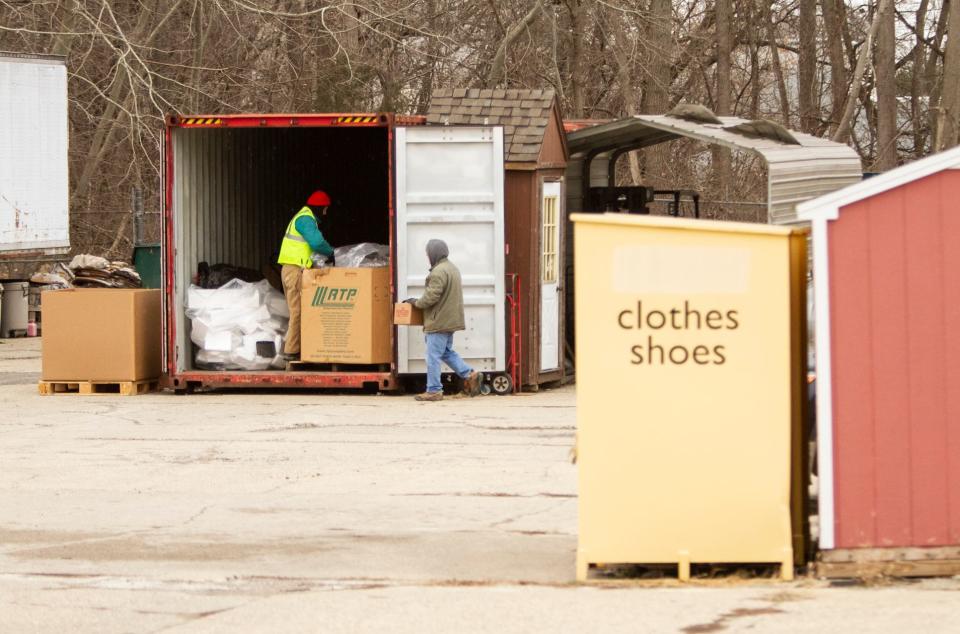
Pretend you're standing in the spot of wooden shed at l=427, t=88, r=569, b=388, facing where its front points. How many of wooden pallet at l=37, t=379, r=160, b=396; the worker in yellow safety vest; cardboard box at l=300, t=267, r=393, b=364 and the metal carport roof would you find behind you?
3

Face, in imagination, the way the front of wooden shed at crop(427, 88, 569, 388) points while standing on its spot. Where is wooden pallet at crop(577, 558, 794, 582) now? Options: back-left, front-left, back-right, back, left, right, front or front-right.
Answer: right

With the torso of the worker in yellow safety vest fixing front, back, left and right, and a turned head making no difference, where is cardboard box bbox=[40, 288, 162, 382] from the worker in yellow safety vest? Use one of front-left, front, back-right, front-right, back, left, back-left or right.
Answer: back

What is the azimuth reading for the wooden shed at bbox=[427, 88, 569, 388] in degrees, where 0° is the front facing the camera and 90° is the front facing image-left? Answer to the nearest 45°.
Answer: approximately 270°

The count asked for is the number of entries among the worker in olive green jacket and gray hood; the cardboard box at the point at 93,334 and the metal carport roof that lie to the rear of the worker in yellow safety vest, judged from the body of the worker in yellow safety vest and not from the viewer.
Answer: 1

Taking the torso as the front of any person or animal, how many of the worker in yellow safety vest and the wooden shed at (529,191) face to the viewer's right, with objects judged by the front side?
2

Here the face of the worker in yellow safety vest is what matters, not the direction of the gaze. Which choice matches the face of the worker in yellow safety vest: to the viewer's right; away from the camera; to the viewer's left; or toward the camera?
to the viewer's right

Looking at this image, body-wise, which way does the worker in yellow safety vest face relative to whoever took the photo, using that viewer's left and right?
facing to the right of the viewer
